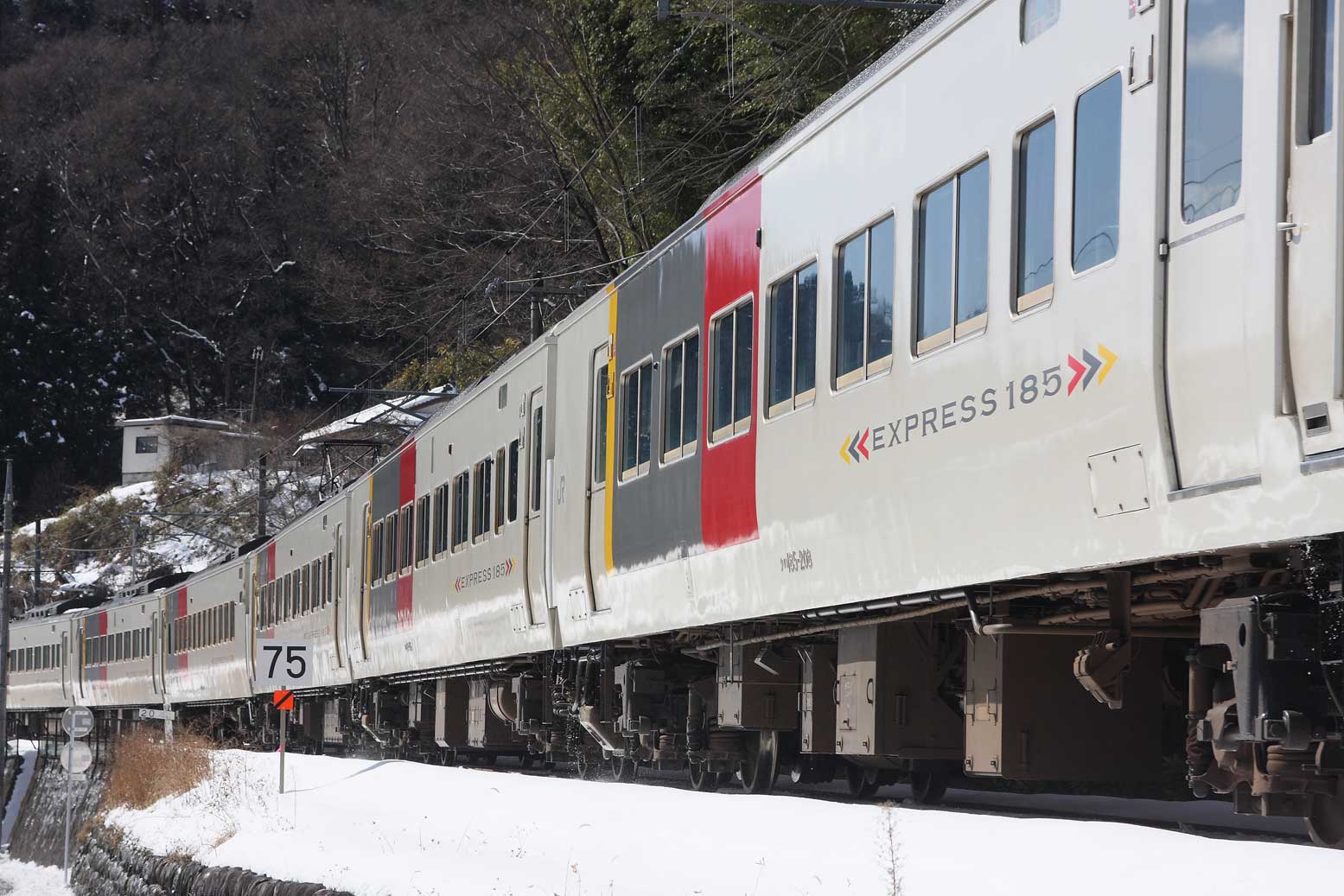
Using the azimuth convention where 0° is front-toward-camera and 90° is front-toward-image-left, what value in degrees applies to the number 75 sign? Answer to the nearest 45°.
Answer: approximately 0°

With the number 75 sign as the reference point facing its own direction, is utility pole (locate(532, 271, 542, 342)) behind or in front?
behind
